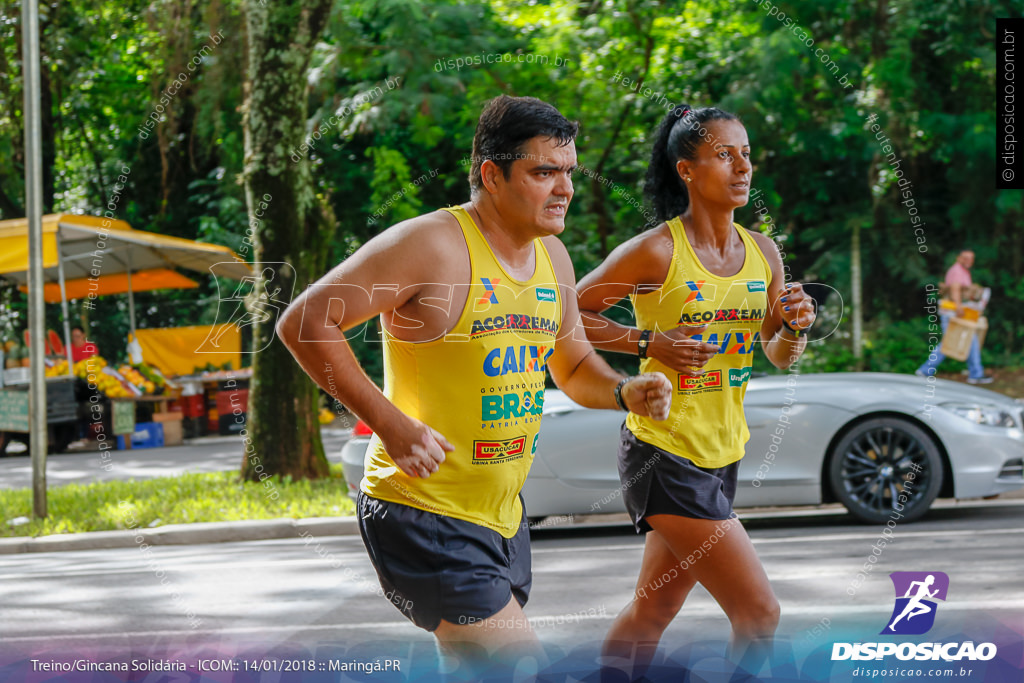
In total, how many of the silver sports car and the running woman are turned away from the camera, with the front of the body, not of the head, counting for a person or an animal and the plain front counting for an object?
0

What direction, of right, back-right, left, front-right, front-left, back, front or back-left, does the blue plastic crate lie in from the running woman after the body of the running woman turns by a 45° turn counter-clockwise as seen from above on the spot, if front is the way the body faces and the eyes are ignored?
back-left

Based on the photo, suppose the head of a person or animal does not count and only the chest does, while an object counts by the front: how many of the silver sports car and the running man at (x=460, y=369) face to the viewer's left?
0

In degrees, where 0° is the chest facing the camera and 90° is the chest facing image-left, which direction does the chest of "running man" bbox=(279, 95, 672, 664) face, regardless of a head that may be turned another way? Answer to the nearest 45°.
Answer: approximately 315°

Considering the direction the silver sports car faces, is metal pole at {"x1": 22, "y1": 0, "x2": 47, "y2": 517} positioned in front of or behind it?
behind

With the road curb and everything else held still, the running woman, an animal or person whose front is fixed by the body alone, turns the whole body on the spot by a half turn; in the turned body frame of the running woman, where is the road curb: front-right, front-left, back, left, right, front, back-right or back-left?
front

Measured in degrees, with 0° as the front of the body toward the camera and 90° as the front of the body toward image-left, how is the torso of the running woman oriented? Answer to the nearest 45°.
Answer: approximately 315°

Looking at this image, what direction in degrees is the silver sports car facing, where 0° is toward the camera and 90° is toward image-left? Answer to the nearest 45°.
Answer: approximately 270°

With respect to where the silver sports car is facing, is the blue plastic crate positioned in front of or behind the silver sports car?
behind

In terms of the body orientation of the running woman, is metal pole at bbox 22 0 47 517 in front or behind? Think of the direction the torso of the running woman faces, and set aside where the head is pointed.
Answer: behind

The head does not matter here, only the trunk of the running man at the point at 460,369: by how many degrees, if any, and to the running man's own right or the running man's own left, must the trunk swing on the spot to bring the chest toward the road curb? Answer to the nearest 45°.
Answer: approximately 135° to the running man's own left

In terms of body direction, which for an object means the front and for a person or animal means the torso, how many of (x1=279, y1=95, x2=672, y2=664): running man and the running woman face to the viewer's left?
0
